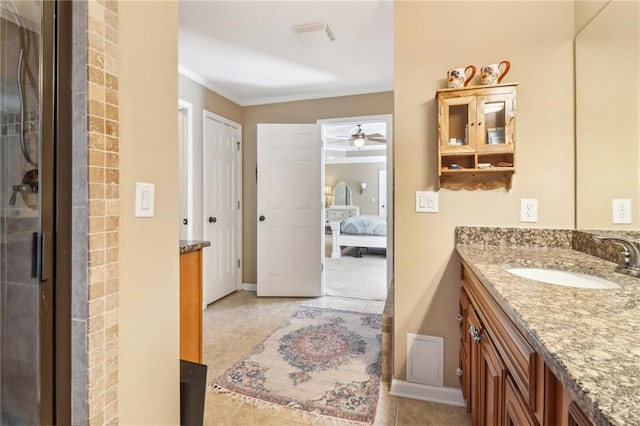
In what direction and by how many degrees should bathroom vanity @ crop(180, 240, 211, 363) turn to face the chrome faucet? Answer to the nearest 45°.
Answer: approximately 45° to its right

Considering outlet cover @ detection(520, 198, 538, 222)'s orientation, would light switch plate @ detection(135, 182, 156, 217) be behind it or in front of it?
in front

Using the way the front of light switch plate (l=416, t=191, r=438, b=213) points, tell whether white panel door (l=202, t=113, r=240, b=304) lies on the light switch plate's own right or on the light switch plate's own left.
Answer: on the light switch plate's own right

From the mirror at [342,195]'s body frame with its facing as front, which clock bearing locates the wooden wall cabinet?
The wooden wall cabinet is roughly at 12 o'clock from the mirror.

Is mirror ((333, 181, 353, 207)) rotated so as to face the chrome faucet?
yes

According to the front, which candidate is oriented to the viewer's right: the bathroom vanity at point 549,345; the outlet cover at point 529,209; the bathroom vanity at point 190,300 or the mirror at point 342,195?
the bathroom vanity at point 190,300

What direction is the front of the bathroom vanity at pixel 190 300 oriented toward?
to the viewer's right

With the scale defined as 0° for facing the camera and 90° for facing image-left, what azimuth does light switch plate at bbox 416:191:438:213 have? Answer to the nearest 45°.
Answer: approximately 0°

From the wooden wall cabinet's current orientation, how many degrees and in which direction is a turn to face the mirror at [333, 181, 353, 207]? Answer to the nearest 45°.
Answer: approximately 135° to its right

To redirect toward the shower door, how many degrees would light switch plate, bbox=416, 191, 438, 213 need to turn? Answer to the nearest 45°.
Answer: approximately 45° to its right

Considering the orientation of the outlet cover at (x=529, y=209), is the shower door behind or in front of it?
in front

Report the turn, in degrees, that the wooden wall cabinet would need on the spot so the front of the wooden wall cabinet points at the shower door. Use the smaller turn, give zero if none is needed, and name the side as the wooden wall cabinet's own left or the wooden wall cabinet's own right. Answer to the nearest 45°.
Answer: approximately 45° to the wooden wall cabinet's own right
